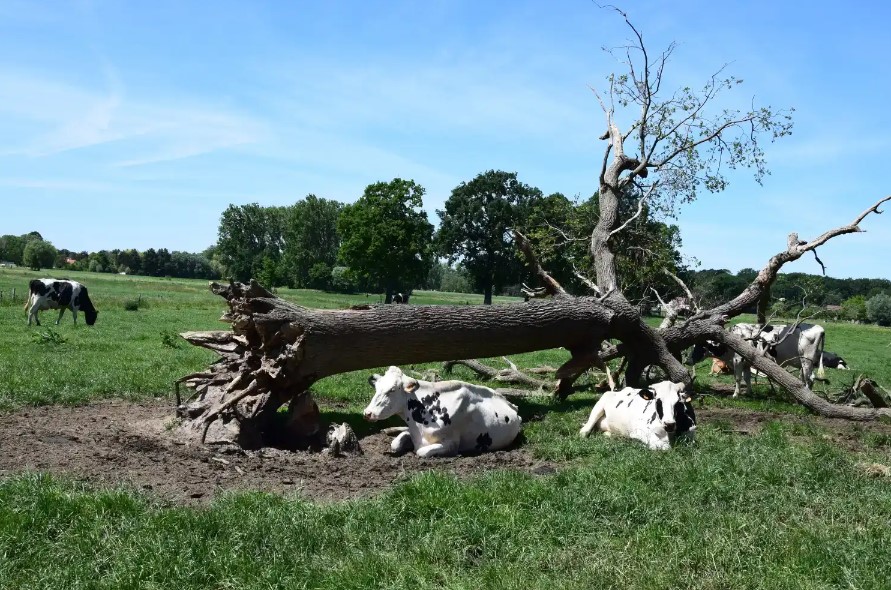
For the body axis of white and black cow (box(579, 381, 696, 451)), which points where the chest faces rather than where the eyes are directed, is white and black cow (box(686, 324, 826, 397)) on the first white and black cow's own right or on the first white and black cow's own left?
on the first white and black cow's own left

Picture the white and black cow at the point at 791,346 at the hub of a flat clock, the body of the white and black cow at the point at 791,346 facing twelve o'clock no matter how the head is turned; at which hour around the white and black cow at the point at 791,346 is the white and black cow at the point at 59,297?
the white and black cow at the point at 59,297 is roughly at 12 o'clock from the white and black cow at the point at 791,346.

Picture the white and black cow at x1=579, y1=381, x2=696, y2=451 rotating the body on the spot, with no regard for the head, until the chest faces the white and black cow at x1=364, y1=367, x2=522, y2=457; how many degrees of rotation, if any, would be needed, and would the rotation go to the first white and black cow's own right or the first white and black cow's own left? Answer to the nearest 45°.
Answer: approximately 135° to the first white and black cow's own right

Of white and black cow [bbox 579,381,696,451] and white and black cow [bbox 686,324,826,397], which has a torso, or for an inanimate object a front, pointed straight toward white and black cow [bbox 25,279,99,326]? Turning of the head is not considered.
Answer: white and black cow [bbox 686,324,826,397]

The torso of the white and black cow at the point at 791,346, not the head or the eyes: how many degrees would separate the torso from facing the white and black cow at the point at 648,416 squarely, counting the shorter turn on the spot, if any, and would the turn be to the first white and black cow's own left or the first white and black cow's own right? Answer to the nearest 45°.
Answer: approximately 90° to the first white and black cow's own left

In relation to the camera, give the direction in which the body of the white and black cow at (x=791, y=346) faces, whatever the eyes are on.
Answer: to the viewer's left

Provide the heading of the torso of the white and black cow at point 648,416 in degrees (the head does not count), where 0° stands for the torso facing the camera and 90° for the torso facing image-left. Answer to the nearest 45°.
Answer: approximately 315°

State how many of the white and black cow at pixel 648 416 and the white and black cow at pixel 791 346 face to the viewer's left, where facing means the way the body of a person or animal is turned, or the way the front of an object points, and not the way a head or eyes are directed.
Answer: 1
